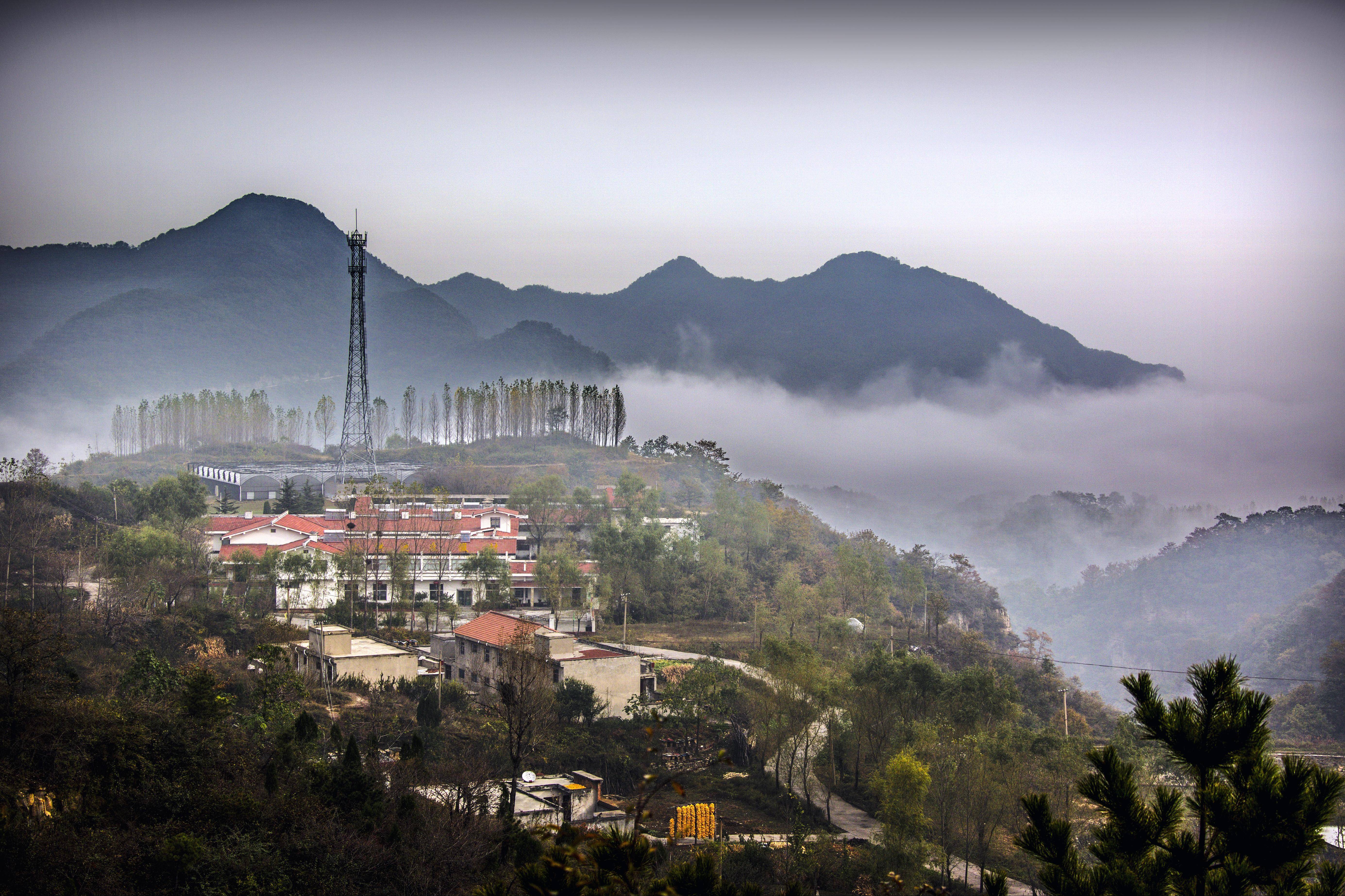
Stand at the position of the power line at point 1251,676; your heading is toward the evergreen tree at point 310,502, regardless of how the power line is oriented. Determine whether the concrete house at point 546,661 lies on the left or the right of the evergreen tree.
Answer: left

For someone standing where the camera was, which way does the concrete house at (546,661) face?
facing the viewer and to the left of the viewer

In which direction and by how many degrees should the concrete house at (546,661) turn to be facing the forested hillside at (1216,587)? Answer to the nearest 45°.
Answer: approximately 180°

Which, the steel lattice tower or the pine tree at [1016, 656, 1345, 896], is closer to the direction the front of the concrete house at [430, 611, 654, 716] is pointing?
the pine tree

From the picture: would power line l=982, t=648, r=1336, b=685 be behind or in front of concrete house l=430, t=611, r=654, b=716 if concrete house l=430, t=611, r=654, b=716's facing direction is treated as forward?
behind

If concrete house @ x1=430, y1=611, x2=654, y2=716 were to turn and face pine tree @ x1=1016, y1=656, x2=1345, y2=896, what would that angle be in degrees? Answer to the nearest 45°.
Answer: approximately 45° to its left

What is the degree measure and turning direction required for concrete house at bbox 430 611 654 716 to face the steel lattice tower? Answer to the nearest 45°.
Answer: approximately 135° to its right

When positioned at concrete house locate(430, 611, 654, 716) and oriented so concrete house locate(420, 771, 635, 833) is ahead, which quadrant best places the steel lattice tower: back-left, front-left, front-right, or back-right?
back-right

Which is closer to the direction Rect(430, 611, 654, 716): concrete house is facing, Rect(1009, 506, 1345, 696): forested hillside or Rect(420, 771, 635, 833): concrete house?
the concrete house

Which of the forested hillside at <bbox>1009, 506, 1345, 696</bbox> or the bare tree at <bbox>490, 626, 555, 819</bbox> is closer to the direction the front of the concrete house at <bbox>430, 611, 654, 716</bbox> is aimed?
the bare tree
